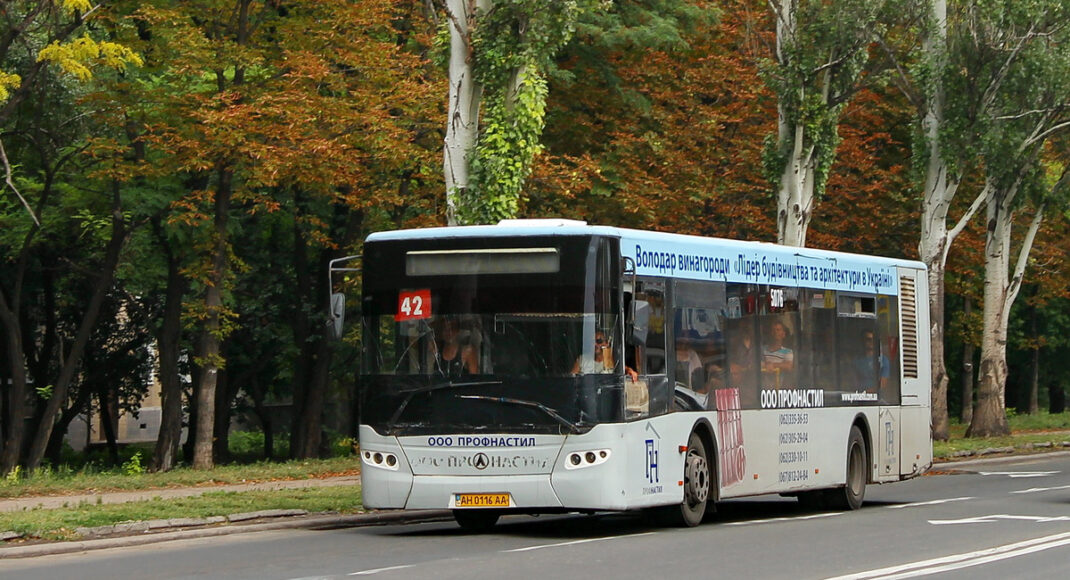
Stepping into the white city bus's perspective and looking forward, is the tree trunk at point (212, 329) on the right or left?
on its right

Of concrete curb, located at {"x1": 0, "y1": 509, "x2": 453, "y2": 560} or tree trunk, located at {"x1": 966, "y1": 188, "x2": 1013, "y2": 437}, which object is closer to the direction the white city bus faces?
the concrete curb

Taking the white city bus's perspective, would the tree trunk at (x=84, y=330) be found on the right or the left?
on its right

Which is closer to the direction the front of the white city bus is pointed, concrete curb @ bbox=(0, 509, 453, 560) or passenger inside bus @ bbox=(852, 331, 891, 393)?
the concrete curb

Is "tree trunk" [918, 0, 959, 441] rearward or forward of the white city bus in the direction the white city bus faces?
rearward

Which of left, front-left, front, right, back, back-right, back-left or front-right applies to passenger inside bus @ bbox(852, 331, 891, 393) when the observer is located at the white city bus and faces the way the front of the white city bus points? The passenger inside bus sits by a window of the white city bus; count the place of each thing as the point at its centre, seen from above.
back

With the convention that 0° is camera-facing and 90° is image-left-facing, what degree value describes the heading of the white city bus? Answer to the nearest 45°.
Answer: approximately 45°

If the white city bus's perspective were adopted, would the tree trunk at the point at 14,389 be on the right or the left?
on its right

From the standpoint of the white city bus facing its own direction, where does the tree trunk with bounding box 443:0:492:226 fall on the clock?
The tree trunk is roughly at 4 o'clock from the white city bus.
